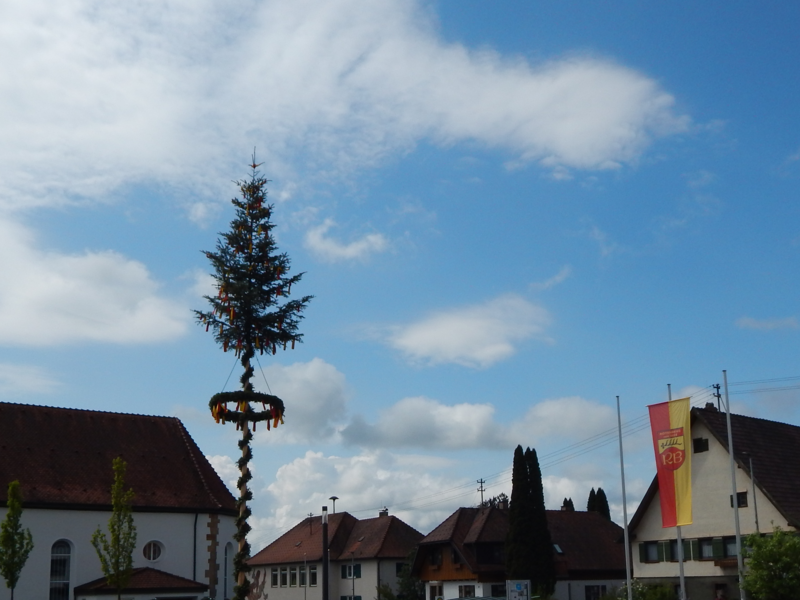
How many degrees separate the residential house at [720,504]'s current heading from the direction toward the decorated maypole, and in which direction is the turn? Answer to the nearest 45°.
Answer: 0° — it already faces it

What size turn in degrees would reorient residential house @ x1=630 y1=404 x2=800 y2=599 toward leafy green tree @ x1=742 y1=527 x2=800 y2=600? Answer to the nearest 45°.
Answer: approximately 45° to its left

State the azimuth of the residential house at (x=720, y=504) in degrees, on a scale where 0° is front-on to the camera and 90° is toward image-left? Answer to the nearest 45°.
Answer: approximately 45°
